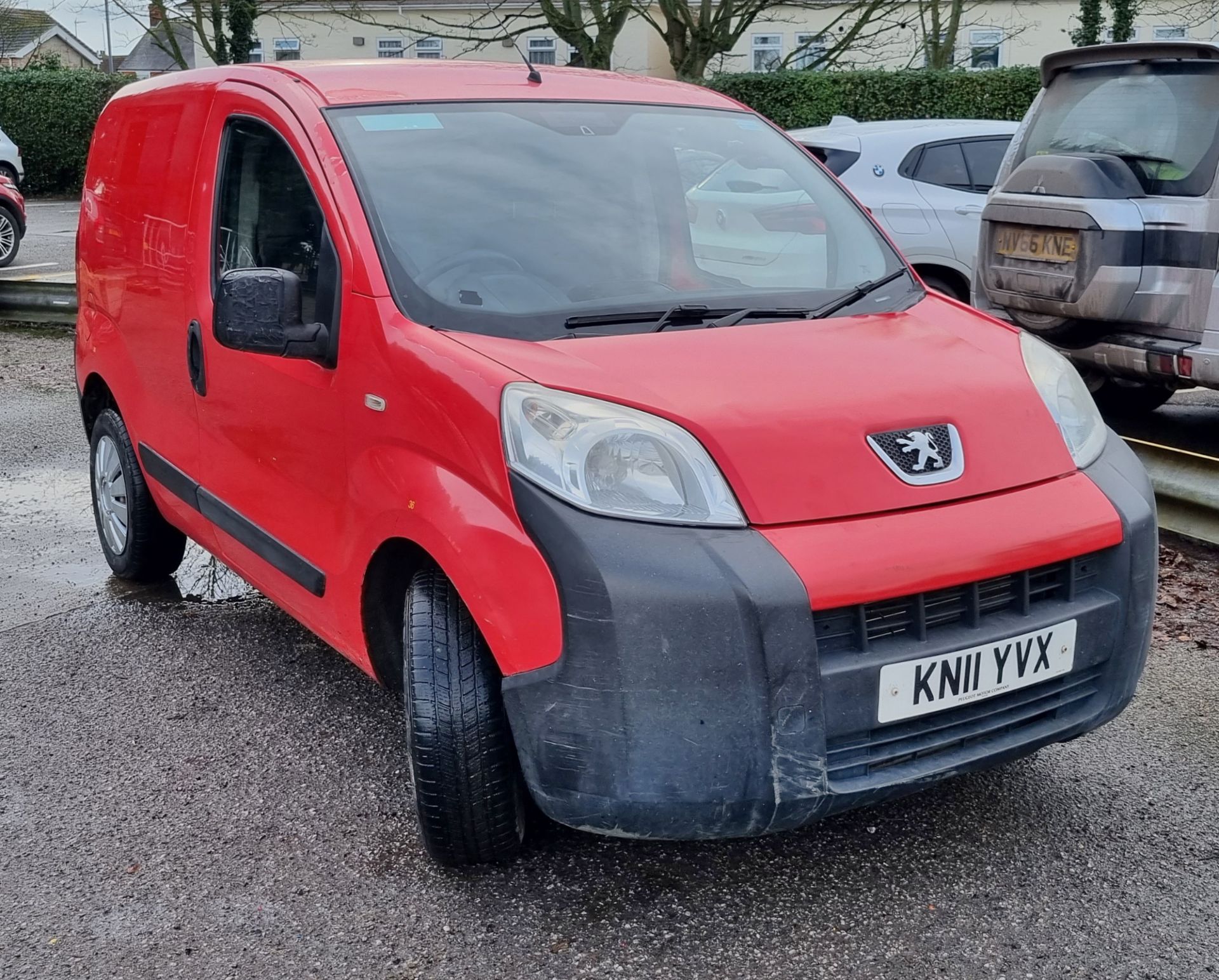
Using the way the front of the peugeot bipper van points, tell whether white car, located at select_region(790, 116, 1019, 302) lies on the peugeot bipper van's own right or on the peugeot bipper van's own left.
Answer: on the peugeot bipper van's own left

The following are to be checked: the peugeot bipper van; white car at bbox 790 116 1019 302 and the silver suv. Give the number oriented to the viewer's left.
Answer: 0

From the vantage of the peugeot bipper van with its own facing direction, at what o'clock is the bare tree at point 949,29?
The bare tree is roughly at 8 o'clock from the peugeot bipper van.

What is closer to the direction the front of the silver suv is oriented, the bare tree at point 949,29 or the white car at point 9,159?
the bare tree

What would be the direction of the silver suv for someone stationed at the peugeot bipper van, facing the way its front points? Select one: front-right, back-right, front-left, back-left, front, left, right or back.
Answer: left

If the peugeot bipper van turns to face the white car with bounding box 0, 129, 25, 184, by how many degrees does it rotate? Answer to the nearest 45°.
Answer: approximately 180°

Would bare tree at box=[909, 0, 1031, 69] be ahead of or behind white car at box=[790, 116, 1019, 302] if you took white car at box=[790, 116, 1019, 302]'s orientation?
ahead

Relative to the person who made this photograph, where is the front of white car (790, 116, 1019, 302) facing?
facing away from the viewer and to the right of the viewer

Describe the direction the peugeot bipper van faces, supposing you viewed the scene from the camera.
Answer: facing the viewer and to the right of the viewer

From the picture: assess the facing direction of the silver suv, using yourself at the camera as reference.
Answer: facing away from the viewer and to the right of the viewer

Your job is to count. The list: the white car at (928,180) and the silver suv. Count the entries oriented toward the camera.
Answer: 0

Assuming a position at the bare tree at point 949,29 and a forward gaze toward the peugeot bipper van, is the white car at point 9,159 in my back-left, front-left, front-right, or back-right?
front-right

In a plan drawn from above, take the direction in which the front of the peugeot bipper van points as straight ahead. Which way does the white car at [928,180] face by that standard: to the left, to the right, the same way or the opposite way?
to the left

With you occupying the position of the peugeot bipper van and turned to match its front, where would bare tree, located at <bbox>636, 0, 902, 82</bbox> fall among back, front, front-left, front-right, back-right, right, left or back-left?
back-left

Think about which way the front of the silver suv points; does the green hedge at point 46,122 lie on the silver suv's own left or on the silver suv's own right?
on the silver suv's own left
